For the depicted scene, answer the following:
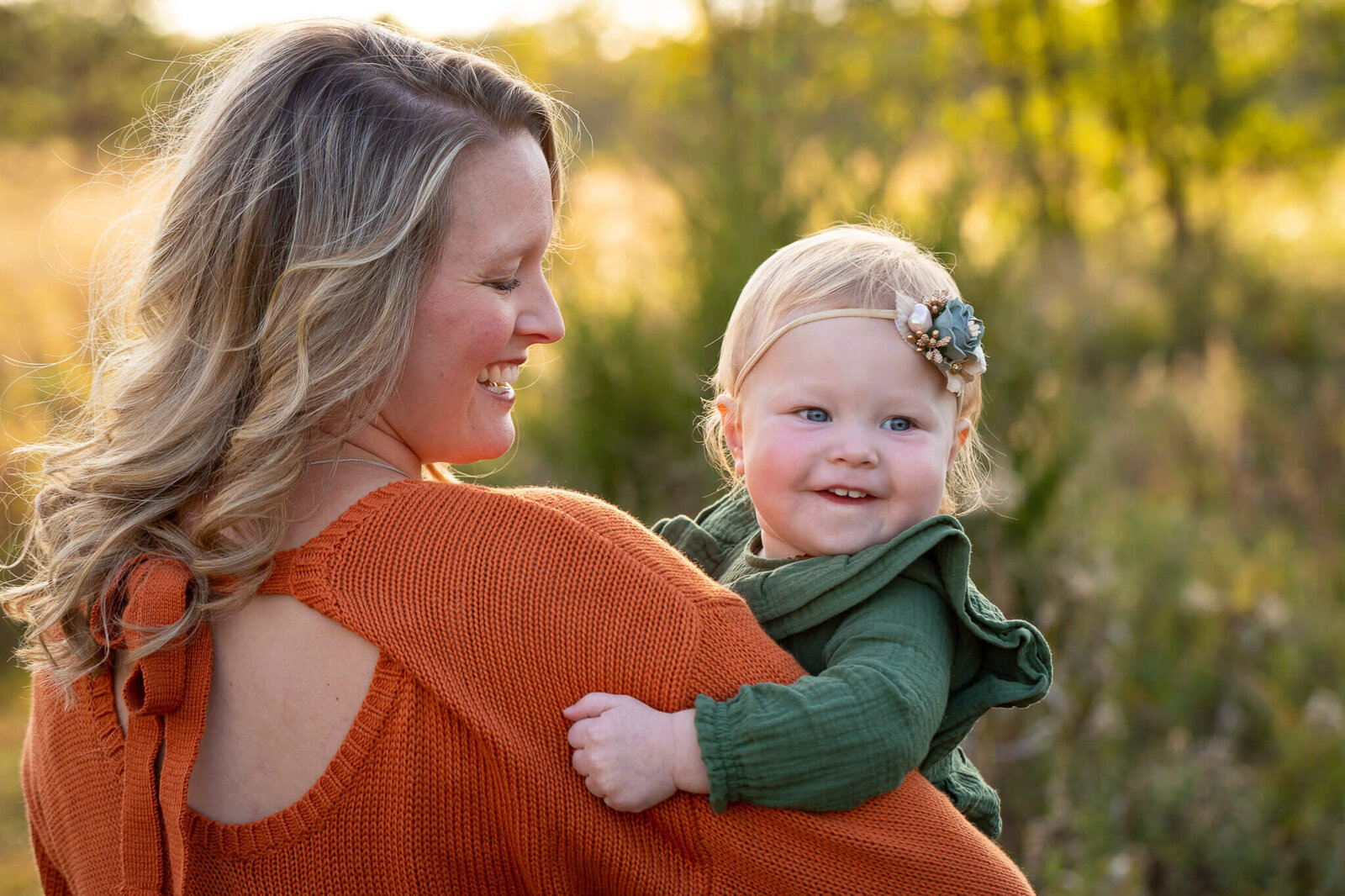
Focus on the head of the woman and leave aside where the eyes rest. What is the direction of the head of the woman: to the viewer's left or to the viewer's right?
to the viewer's right

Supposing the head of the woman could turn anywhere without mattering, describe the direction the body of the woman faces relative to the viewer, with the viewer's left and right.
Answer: facing away from the viewer and to the right of the viewer
